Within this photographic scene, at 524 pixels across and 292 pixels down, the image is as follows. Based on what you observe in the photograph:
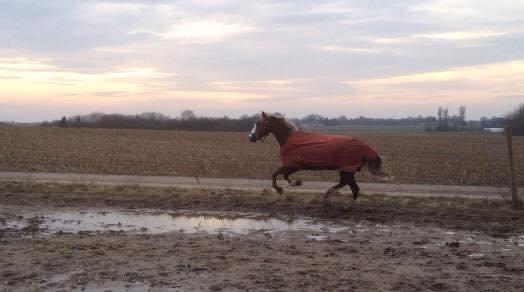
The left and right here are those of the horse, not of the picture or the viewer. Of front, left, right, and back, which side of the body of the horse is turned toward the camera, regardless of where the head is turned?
left
